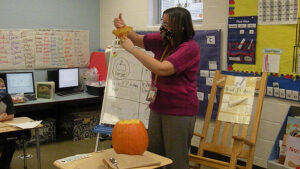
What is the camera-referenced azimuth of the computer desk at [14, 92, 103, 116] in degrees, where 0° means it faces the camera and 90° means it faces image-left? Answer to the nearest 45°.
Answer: approximately 0°

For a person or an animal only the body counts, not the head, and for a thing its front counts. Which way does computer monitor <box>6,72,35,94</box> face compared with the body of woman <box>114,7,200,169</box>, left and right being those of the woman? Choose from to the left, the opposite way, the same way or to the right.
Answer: to the left

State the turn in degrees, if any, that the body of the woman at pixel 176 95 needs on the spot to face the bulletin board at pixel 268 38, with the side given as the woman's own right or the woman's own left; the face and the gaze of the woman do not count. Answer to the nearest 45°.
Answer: approximately 135° to the woman's own right

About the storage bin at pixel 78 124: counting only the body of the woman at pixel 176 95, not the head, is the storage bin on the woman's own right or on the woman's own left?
on the woman's own right

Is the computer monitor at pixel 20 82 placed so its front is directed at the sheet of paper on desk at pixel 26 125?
yes

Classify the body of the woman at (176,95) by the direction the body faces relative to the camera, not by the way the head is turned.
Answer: to the viewer's left

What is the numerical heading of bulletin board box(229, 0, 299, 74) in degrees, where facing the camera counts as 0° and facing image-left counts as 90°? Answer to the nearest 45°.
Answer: approximately 0°

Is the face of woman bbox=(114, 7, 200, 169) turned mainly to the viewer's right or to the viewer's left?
to the viewer's left

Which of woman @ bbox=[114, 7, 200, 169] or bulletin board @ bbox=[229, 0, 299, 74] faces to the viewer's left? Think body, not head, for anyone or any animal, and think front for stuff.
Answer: the woman

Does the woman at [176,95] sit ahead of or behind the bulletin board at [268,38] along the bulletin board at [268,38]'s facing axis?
ahead

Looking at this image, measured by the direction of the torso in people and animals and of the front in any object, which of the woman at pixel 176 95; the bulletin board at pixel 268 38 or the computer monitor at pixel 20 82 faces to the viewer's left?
the woman
